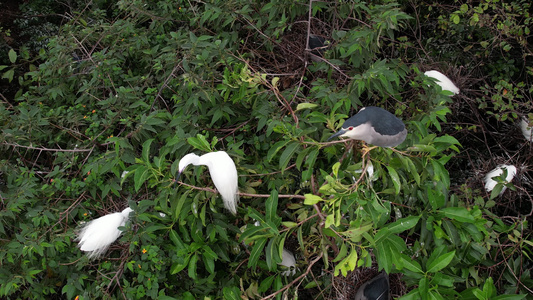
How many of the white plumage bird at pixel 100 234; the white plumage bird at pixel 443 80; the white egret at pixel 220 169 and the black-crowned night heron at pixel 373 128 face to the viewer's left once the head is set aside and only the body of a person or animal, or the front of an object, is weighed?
3

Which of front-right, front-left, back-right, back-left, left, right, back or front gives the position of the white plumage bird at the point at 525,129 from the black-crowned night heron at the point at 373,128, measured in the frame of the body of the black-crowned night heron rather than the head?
back-right

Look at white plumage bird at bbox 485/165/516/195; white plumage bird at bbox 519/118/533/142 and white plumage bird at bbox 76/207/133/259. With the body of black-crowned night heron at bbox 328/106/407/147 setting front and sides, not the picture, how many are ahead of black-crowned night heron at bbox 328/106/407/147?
1

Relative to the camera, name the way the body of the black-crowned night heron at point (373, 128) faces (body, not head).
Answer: to the viewer's left

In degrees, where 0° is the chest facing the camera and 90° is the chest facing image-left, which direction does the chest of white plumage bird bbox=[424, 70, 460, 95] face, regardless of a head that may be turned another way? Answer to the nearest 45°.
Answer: approximately 90°

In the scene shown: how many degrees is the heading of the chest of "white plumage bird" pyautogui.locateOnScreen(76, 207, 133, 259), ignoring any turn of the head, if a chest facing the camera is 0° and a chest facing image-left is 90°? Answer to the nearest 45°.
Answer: approximately 225°

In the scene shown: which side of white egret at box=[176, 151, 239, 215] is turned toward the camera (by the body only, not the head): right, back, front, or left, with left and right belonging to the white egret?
left

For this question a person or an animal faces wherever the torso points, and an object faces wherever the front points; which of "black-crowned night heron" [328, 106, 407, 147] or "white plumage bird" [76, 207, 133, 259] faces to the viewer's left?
the black-crowned night heron

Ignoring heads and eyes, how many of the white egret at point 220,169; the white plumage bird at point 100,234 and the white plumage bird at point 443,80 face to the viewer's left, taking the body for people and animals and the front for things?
2
